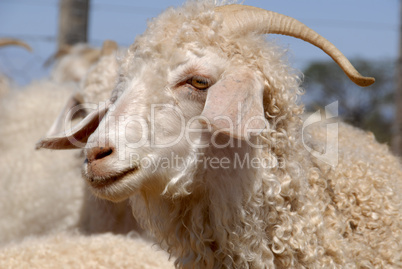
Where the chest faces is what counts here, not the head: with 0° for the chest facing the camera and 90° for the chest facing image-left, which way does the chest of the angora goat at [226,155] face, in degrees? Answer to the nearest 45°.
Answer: approximately 45°

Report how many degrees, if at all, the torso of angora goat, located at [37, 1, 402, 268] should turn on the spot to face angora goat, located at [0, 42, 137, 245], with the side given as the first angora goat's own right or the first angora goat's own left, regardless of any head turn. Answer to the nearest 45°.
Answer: approximately 90° to the first angora goat's own right
